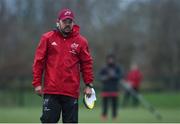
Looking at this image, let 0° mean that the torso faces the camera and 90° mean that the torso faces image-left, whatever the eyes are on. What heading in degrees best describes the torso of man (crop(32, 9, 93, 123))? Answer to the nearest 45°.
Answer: approximately 0°

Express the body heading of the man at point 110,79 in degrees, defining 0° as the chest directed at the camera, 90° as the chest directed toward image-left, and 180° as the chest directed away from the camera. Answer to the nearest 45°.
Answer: approximately 0°
